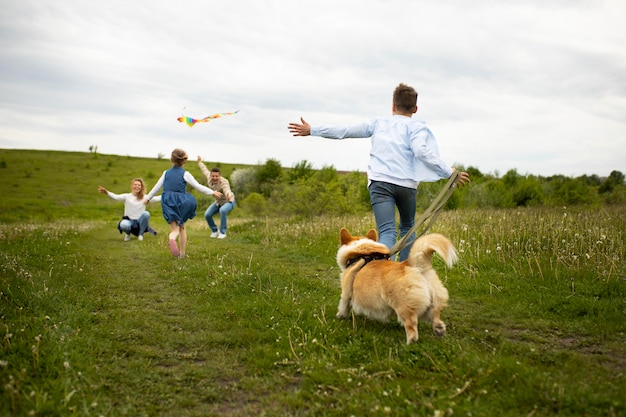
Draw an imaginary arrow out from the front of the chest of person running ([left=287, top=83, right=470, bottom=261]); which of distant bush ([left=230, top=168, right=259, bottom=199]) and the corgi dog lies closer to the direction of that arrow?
the distant bush

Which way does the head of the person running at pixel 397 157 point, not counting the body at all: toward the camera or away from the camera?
away from the camera

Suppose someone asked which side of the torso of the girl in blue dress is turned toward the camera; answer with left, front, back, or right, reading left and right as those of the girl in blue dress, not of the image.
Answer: back

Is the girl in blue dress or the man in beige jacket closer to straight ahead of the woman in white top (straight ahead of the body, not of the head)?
the girl in blue dress

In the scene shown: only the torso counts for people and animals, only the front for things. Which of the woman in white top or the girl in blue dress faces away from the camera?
the girl in blue dress

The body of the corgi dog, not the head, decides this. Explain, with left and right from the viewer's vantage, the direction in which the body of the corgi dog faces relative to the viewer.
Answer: facing away from the viewer and to the left of the viewer

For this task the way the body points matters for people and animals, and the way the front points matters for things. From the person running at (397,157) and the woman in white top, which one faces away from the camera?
the person running

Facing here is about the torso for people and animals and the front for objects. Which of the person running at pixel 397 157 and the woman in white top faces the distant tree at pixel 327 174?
the person running

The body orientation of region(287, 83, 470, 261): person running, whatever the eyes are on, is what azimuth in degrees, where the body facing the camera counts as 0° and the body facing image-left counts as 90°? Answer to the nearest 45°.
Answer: approximately 180°

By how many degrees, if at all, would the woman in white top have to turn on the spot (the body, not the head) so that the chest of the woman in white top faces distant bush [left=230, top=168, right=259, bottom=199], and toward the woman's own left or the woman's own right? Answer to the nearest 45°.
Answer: approximately 180°
